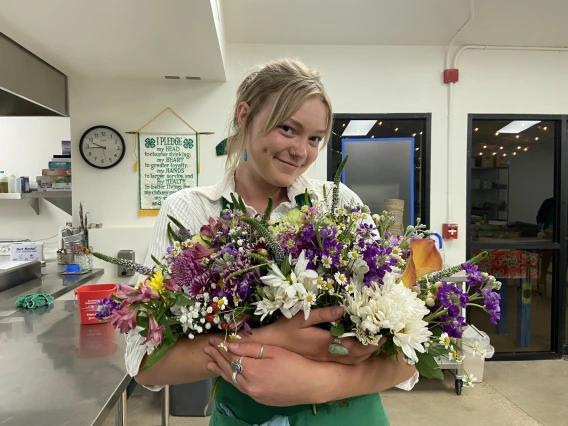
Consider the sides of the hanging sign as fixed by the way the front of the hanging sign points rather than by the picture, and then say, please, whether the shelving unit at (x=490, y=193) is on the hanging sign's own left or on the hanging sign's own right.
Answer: on the hanging sign's own left

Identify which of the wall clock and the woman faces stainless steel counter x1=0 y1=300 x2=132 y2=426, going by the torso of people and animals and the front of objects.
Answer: the wall clock

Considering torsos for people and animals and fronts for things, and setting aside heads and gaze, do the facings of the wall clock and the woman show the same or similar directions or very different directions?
same or similar directions

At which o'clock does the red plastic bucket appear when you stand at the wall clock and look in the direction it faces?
The red plastic bucket is roughly at 12 o'clock from the wall clock.

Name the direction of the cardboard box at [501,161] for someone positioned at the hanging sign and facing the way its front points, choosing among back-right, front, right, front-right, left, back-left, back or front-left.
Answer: left

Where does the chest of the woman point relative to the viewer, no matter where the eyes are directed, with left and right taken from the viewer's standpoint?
facing the viewer

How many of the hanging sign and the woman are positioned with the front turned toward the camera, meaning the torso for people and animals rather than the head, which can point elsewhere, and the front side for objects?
2

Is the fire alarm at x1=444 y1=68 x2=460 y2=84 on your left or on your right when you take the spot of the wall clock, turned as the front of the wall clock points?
on your left

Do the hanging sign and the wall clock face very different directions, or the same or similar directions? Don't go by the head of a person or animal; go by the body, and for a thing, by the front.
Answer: same or similar directions

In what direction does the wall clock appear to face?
toward the camera
